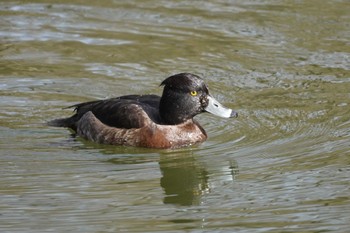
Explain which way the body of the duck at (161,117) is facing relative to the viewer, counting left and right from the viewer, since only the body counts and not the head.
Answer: facing to the right of the viewer
